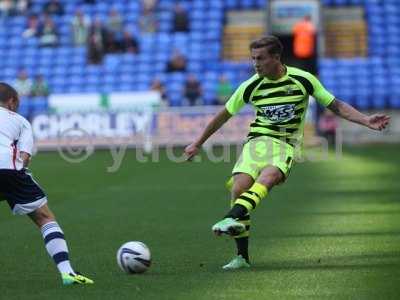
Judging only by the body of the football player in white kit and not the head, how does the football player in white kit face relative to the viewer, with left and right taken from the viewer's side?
facing away from the viewer and to the right of the viewer

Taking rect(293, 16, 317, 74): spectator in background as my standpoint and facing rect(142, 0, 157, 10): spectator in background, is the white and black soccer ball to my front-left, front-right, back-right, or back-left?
back-left

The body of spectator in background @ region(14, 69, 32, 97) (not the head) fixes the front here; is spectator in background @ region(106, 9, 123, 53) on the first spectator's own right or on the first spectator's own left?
on the first spectator's own left

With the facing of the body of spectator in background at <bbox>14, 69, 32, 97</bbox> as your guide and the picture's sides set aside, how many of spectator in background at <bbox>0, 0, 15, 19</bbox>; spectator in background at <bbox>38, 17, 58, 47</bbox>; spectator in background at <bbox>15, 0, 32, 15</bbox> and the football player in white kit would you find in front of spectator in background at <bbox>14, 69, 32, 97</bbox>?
1

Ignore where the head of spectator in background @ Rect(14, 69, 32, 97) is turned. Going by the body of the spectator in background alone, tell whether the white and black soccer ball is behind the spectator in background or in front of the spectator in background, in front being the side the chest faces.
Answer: in front

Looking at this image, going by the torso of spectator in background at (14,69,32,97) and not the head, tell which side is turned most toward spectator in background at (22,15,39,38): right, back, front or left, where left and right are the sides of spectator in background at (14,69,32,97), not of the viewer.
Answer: back

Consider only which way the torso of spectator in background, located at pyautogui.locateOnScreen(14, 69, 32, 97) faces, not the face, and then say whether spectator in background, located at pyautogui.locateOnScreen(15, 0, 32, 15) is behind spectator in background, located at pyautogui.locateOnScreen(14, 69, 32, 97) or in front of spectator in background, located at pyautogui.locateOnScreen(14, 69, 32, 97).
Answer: behind

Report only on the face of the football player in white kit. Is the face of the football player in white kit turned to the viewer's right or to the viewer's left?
to the viewer's right

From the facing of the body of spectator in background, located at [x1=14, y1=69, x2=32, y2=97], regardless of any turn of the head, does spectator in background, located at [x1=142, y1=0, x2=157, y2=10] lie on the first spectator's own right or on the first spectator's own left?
on the first spectator's own left

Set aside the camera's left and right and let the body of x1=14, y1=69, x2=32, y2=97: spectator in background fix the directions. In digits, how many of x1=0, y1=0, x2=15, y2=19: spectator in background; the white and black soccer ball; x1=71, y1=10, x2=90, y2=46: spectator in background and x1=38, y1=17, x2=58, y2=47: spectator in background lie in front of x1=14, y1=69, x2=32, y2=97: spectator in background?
1

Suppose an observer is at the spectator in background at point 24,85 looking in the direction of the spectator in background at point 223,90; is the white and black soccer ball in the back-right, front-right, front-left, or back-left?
front-right

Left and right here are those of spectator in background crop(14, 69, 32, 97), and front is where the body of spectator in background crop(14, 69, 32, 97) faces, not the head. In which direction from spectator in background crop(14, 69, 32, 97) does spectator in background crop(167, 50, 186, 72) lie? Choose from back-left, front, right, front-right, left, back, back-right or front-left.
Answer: left

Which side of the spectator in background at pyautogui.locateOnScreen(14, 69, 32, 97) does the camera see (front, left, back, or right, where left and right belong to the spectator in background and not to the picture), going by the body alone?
front

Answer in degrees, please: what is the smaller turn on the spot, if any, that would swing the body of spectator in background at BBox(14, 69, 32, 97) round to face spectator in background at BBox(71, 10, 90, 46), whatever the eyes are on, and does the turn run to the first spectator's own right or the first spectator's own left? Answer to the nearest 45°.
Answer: approximately 135° to the first spectator's own left

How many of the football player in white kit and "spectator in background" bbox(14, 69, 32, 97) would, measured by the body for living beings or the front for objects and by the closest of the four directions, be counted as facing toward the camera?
1

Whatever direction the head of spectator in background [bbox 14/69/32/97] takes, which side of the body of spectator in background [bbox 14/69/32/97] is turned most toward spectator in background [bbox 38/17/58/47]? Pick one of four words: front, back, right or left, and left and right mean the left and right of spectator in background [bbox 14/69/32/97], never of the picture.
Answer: back
